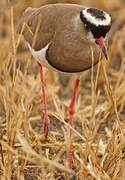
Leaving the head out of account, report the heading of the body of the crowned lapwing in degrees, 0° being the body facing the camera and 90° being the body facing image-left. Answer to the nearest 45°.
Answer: approximately 315°
